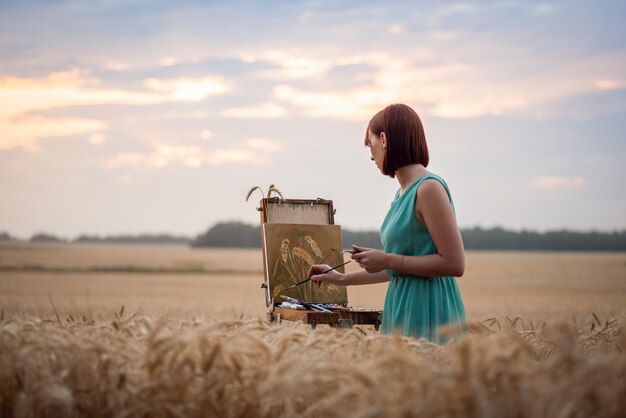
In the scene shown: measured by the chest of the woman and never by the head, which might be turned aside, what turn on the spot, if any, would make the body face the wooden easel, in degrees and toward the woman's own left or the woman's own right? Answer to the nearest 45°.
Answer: approximately 45° to the woman's own right

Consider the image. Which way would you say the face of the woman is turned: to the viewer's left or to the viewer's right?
to the viewer's left

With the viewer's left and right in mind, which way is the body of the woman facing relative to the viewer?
facing to the left of the viewer
